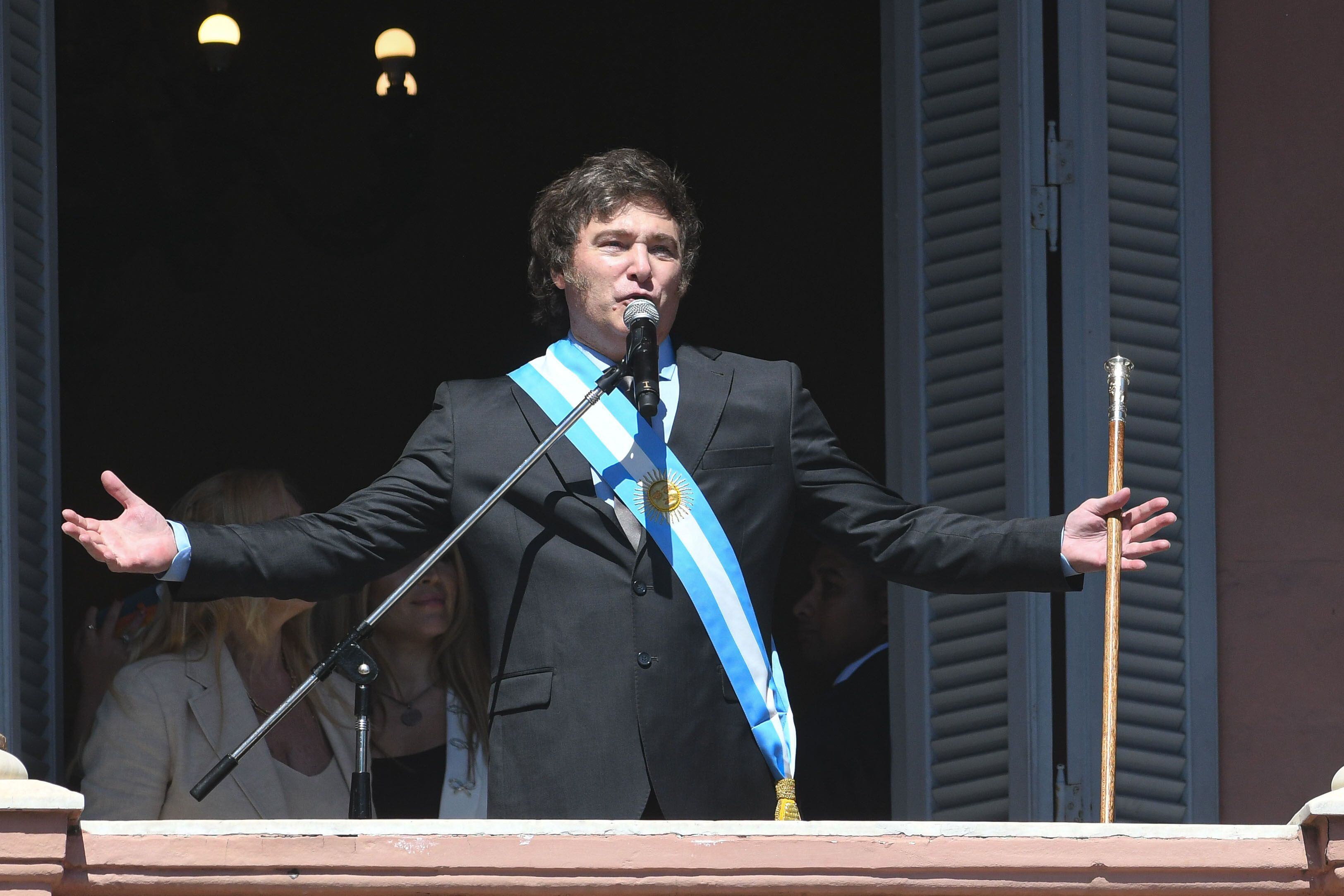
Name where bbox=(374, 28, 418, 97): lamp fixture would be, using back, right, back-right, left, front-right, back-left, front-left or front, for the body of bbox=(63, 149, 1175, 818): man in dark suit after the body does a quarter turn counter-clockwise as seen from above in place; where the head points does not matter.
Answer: left

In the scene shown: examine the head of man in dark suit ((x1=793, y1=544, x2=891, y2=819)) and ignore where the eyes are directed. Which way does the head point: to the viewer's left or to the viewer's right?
to the viewer's left

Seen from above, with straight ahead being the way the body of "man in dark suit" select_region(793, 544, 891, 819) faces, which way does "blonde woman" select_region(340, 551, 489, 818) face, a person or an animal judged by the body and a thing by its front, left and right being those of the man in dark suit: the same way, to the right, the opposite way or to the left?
to the left

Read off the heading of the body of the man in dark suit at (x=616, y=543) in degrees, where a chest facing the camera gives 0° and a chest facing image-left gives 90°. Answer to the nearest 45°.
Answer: approximately 0°

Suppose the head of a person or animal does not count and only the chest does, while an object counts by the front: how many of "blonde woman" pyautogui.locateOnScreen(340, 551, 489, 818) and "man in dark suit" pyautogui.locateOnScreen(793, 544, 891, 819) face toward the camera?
1

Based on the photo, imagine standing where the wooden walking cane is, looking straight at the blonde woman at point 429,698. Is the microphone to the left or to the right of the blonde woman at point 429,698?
left

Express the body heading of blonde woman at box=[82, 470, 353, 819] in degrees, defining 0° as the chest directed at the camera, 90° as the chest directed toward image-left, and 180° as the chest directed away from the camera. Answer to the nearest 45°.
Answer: approximately 315°

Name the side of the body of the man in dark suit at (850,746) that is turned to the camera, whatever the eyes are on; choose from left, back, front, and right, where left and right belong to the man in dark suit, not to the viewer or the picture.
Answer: left

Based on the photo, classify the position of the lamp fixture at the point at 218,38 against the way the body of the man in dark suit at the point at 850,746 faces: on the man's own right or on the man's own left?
on the man's own right

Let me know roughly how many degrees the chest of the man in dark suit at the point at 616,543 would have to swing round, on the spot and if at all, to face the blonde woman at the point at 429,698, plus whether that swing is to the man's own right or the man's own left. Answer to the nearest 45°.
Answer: approximately 180°

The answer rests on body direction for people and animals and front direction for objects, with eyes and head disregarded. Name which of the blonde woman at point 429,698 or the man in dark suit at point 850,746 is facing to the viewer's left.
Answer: the man in dark suit
